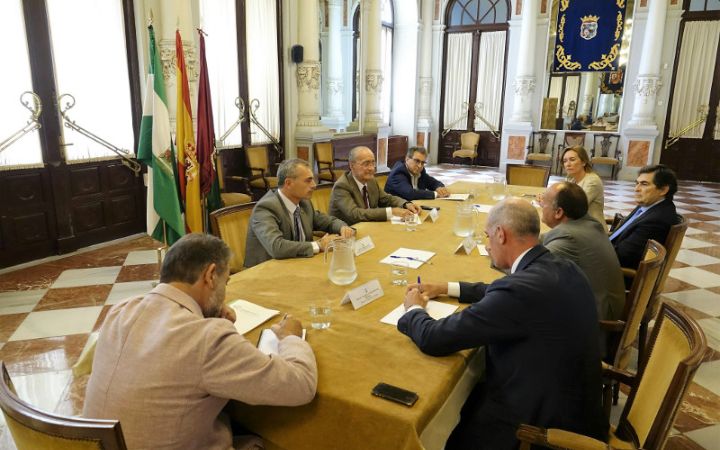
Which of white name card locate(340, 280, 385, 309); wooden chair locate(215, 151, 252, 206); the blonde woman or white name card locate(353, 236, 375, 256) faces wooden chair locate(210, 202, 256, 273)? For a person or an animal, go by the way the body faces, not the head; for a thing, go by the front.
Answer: the blonde woman

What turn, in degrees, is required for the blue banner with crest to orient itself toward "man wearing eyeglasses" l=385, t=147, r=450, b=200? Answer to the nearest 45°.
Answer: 0° — it already faces them

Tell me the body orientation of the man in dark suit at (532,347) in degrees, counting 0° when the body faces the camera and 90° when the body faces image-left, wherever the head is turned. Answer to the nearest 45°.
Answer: approximately 135°

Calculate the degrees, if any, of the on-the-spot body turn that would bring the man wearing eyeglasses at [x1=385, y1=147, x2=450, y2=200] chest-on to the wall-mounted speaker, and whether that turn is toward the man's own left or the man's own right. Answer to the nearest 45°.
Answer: approximately 180°

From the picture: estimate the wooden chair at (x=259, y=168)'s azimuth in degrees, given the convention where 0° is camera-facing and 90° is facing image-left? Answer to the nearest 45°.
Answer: approximately 315°

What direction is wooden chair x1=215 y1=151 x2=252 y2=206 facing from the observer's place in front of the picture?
facing to the right of the viewer

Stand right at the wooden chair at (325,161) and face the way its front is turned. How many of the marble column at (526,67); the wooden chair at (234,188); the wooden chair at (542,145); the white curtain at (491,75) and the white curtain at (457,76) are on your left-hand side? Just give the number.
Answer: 4

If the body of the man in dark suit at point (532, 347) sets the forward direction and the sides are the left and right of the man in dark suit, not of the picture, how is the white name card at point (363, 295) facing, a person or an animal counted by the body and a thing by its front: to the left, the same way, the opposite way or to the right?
the opposite way
